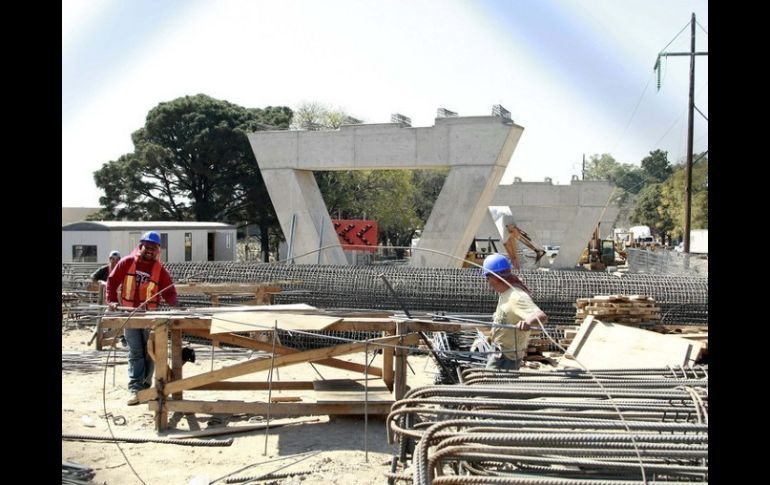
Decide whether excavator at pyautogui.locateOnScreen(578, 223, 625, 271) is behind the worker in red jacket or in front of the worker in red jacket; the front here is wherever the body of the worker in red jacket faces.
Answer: behind

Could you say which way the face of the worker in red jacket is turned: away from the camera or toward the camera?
toward the camera

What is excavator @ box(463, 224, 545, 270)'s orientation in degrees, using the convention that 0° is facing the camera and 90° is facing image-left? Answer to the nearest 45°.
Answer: approximately 270°

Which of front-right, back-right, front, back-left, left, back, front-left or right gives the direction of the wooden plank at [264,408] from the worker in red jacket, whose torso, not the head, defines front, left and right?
front-left

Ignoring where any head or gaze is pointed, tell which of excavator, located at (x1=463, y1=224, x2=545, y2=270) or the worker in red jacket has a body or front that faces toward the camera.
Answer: the worker in red jacket

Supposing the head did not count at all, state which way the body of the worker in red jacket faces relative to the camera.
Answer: toward the camera

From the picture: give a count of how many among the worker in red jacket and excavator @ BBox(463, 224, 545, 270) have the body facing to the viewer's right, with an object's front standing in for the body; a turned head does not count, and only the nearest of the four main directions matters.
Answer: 1

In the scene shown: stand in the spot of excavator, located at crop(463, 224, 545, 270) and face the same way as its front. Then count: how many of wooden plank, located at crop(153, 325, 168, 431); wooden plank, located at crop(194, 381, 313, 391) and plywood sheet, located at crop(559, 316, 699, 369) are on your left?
0

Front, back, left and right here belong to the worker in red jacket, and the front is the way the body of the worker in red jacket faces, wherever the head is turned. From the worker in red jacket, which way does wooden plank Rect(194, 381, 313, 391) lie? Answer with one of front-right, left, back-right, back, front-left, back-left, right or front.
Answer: front-left

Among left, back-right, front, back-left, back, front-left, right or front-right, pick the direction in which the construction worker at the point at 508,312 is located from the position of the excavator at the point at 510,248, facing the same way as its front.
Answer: right

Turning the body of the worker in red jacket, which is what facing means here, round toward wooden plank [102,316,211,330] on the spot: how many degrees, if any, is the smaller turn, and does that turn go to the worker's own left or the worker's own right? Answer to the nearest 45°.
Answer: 0° — they already face it

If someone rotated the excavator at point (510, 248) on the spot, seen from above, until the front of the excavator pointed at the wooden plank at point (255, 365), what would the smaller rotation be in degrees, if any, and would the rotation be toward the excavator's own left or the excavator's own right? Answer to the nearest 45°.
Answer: approximately 90° to the excavator's own right

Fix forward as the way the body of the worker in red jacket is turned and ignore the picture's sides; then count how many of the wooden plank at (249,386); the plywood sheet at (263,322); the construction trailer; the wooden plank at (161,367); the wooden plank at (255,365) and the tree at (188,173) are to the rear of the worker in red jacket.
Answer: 2

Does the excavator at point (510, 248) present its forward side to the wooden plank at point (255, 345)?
no

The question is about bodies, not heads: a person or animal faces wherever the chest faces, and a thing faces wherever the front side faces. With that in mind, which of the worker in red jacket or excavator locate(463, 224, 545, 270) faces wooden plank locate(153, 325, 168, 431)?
the worker in red jacket
